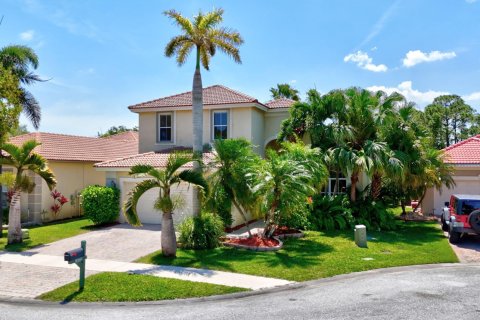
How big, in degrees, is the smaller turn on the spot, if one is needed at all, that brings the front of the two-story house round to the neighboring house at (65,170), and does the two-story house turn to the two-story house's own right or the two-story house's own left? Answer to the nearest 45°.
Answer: approximately 90° to the two-story house's own right

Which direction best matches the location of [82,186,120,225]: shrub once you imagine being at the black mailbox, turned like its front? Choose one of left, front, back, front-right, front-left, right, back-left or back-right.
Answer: back-right

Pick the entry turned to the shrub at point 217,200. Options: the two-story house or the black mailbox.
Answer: the two-story house

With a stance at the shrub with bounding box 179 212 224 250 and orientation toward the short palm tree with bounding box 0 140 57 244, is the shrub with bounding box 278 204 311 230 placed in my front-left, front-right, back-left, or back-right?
back-right

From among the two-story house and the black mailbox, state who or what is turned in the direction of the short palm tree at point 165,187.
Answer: the two-story house

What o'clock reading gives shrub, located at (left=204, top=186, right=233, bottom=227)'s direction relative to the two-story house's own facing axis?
The shrub is roughly at 12 o'clock from the two-story house.

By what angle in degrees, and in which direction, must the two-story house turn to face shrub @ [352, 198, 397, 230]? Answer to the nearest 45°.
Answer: approximately 45° to its left

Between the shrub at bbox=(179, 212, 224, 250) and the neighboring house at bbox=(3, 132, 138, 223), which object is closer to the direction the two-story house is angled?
the shrub

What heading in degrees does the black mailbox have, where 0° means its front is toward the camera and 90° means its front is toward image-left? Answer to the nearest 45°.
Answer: approximately 45°

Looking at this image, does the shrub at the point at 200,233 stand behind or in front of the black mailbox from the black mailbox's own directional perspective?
behind
